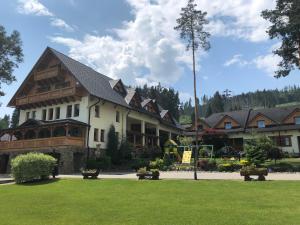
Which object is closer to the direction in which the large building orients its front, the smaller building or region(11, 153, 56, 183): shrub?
the shrub

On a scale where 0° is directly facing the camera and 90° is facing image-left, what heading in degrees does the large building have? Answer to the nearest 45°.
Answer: approximately 45°

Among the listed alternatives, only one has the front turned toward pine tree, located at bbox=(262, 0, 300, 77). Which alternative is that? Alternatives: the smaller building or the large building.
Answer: the smaller building

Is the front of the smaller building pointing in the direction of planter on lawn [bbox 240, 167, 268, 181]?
yes

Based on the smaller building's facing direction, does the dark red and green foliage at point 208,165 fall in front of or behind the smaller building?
in front

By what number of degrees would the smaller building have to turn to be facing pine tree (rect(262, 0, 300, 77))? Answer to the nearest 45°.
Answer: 0° — it already faces it

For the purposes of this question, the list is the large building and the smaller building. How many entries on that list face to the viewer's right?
0

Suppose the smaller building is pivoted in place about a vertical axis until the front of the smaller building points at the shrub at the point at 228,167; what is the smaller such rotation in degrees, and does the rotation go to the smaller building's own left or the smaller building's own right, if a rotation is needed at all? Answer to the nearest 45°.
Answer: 0° — it already faces it

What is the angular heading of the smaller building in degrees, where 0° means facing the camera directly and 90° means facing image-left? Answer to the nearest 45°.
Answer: approximately 0°

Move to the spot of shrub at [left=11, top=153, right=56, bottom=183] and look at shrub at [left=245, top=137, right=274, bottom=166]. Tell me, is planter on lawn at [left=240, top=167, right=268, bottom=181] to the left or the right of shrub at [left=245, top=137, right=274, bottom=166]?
right

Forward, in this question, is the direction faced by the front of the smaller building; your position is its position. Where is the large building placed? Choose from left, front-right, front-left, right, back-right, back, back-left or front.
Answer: front-right

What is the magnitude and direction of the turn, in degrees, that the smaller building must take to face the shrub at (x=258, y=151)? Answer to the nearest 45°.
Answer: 0° — it already faces it

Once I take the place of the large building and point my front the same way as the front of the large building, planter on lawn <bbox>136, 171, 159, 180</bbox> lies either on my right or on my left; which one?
on my left

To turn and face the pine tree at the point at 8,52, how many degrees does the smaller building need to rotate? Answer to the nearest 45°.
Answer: approximately 45° to its right

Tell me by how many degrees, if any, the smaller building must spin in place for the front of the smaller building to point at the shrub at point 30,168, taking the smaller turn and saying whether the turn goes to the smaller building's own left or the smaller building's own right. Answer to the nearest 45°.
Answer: approximately 45° to the smaller building's own right
